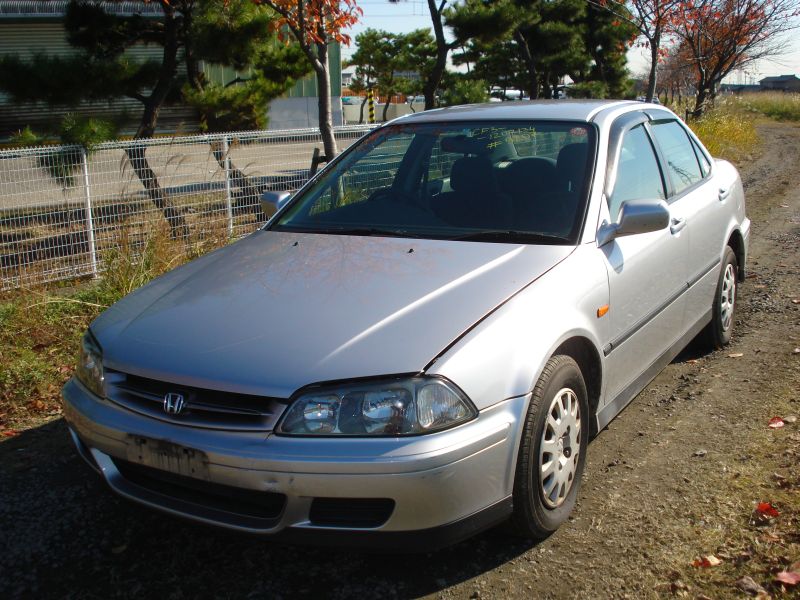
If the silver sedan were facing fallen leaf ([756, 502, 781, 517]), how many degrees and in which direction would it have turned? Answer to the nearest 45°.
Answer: approximately 135° to its left

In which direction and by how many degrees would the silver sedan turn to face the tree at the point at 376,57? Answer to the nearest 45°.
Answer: approximately 135° to its right

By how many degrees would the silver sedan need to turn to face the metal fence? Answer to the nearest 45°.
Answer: approximately 90° to its right

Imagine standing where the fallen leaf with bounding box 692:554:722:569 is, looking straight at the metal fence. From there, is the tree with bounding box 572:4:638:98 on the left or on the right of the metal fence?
right

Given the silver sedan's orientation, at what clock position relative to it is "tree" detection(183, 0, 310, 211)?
The tree is roughly at 4 o'clock from the silver sedan.

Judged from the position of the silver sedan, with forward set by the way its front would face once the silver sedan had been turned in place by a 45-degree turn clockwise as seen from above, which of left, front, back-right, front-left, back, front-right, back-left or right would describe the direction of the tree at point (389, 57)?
right

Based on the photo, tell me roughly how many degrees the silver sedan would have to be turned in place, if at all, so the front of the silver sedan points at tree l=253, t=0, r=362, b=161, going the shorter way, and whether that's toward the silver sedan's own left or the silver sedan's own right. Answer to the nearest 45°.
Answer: approximately 135° to the silver sedan's own right

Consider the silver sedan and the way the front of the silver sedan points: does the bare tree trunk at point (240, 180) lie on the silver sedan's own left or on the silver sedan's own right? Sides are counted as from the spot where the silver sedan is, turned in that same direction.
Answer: on the silver sedan's own right

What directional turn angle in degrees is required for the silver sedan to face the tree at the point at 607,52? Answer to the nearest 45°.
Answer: approximately 135° to its right

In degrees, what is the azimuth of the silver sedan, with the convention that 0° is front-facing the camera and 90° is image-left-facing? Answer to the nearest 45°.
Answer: approximately 45°

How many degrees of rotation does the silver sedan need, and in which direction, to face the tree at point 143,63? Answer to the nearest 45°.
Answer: approximately 90° to its right

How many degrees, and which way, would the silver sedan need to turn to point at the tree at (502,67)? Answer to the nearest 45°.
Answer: approximately 135° to its right
